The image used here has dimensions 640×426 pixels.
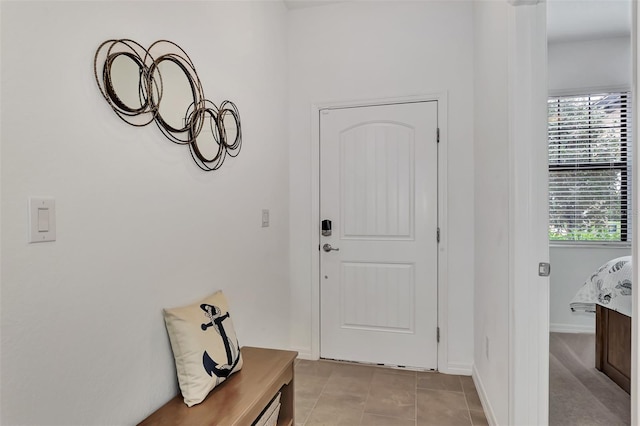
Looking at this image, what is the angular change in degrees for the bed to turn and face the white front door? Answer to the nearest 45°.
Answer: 0° — it already faces it

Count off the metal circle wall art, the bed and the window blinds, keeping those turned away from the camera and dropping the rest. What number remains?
0

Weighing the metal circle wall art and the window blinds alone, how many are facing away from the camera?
0

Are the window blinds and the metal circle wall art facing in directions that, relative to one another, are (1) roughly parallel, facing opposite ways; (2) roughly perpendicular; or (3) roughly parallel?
roughly perpendicular

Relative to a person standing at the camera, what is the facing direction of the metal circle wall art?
facing the viewer and to the right of the viewer

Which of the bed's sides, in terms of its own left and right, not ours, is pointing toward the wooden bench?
front

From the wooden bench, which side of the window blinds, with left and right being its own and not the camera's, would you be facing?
front

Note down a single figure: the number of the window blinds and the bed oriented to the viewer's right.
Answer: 0

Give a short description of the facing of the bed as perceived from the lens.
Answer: facing the viewer and to the left of the viewer

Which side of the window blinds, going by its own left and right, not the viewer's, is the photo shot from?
front
